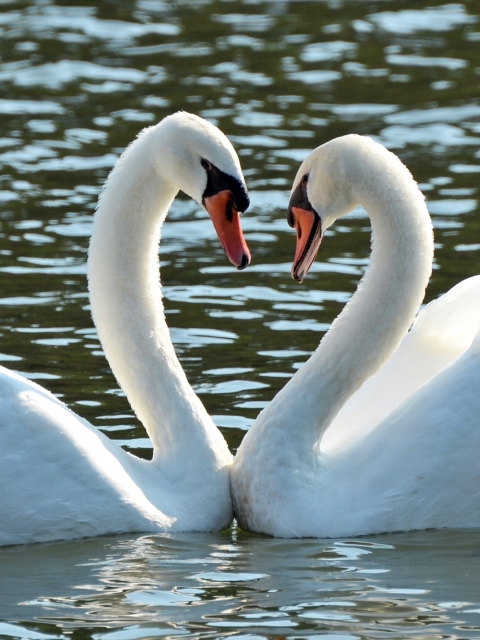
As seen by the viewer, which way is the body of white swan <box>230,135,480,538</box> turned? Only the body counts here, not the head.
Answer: to the viewer's left

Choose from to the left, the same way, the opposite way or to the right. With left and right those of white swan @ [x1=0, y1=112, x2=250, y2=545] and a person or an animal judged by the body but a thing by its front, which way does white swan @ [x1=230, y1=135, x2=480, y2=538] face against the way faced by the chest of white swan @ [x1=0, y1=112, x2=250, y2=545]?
the opposite way

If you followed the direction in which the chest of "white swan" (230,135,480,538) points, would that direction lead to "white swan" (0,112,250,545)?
yes

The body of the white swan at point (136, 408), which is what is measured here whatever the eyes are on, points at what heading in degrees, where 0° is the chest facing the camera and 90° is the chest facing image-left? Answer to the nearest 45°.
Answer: approximately 270°

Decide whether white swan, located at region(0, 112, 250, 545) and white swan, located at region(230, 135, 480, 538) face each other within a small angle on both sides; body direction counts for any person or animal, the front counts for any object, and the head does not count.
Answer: yes

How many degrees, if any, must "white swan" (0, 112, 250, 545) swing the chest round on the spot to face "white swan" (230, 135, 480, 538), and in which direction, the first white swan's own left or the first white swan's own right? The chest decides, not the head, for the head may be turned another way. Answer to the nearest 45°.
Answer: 0° — it already faces it

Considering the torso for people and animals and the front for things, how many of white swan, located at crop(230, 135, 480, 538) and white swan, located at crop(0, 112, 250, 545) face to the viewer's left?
1
